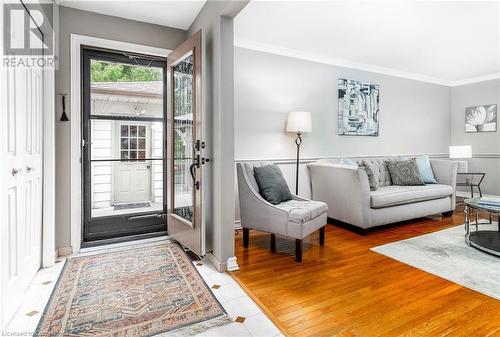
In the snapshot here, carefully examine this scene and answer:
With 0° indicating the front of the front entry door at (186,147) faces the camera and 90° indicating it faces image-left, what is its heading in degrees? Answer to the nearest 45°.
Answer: approximately 45°

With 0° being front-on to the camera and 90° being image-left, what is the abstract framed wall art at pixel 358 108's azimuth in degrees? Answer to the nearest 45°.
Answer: approximately 315°

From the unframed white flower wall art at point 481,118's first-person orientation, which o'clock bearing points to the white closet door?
The white closet door is roughly at 11 o'clock from the unframed white flower wall art.

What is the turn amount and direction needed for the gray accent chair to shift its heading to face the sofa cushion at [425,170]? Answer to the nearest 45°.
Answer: approximately 90° to its left

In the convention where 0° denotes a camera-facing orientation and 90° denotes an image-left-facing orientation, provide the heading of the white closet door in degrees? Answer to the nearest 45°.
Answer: approximately 315°

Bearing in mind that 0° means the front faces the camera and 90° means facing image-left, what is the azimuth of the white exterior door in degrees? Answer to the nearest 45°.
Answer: approximately 0°

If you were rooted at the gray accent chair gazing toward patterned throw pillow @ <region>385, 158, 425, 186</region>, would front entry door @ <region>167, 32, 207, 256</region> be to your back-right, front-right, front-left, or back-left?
back-left
